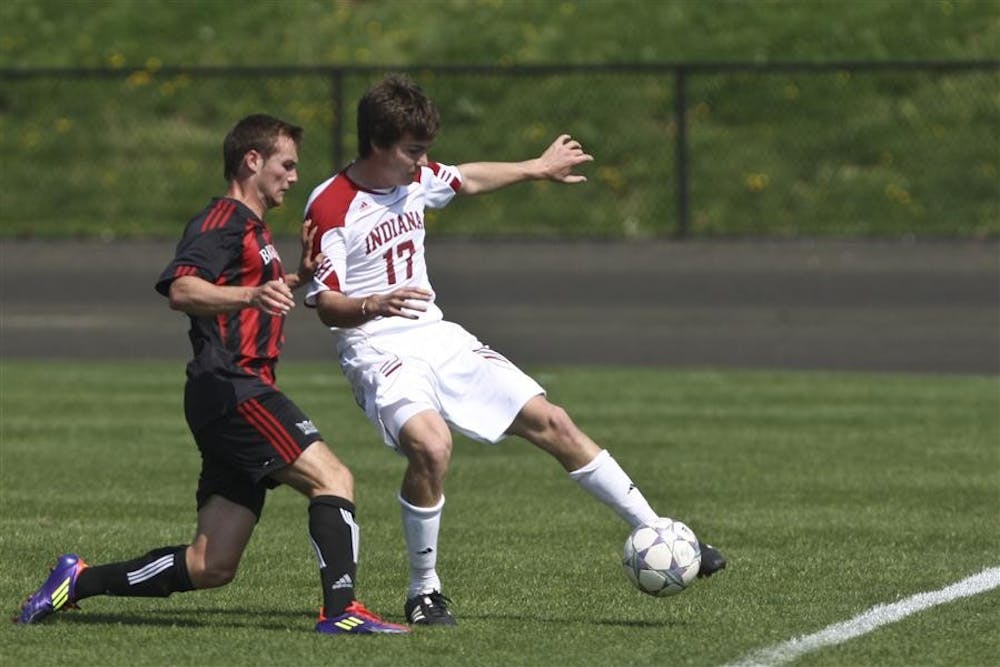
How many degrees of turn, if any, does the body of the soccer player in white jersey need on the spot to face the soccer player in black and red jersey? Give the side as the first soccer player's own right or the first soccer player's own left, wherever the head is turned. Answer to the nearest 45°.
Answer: approximately 90° to the first soccer player's own right

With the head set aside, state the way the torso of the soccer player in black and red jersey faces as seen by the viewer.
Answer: to the viewer's right

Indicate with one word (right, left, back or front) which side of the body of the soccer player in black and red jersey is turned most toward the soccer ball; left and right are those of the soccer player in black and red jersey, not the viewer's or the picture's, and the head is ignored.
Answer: front

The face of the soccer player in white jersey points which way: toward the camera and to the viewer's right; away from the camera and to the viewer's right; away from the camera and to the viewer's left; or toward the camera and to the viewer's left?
toward the camera and to the viewer's right

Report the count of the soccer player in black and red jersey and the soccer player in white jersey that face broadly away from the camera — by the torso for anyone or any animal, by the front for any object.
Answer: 0
